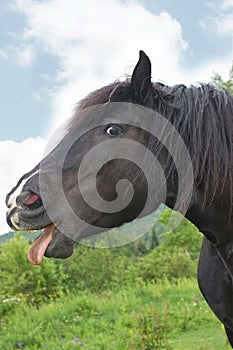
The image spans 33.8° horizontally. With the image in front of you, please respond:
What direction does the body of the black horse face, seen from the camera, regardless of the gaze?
to the viewer's left

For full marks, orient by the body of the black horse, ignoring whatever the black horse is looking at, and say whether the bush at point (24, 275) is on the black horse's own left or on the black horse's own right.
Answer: on the black horse's own right

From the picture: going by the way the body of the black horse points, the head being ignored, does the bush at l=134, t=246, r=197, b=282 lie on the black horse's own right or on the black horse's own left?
on the black horse's own right
